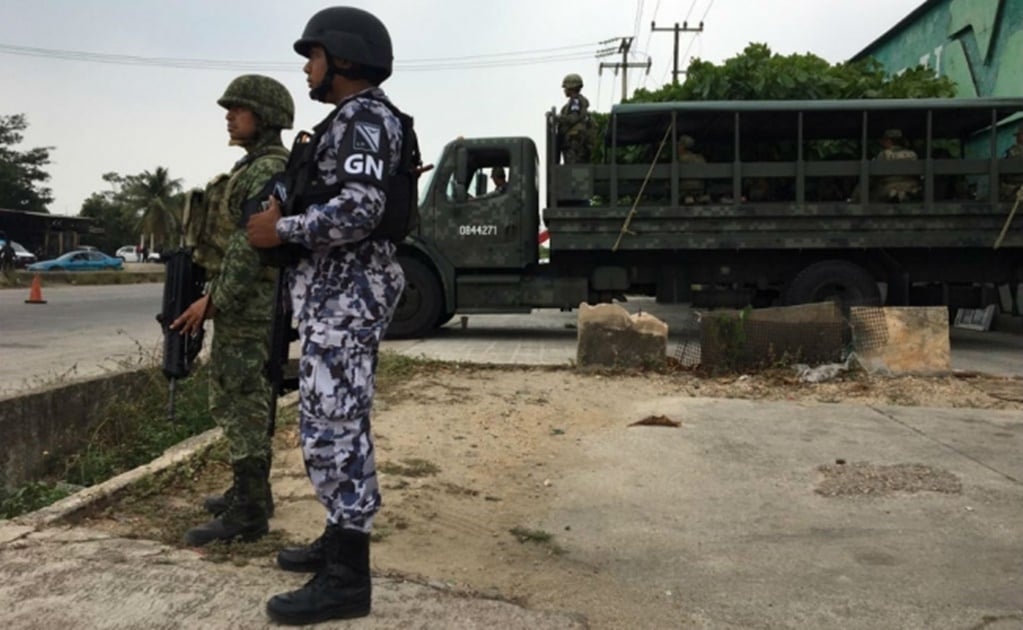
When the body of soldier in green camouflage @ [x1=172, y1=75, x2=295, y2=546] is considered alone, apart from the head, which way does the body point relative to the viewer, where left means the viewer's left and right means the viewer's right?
facing to the left of the viewer

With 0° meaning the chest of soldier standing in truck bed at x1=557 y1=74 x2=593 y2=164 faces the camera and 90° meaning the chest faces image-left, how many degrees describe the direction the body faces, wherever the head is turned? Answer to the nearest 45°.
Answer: approximately 90°

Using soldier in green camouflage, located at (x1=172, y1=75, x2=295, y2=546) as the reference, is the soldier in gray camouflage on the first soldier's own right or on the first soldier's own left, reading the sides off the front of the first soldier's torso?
on the first soldier's own left

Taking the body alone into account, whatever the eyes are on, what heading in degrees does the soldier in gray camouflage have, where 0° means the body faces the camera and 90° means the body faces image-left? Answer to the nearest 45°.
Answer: approximately 90°

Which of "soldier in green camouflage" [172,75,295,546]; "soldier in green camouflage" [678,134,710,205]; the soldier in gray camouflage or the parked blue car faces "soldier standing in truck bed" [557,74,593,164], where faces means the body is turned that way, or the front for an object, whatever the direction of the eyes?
"soldier in green camouflage" [678,134,710,205]

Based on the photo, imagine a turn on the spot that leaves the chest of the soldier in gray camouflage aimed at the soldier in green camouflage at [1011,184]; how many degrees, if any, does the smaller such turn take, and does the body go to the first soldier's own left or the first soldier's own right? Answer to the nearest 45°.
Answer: approximately 135° to the first soldier's own right

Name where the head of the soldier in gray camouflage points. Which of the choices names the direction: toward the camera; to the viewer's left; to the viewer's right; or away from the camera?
to the viewer's left

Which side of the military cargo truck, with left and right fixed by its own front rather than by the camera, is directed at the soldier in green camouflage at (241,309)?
left

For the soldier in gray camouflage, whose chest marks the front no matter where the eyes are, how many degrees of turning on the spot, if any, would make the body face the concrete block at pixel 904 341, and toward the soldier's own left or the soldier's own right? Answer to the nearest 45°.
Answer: approximately 135° to the soldier's own right

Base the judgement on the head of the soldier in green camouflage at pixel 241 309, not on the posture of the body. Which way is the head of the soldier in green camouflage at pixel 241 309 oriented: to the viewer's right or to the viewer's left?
to the viewer's left

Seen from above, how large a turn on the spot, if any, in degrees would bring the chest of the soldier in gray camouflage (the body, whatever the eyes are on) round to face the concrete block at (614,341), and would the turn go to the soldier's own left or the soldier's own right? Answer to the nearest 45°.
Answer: approximately 135° to the soldier's own right
